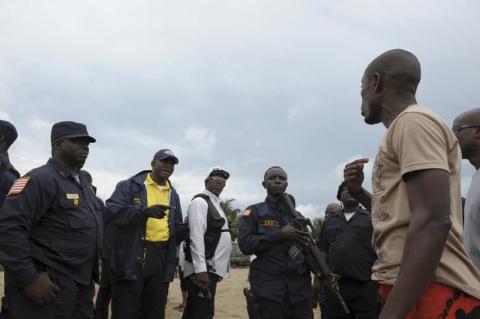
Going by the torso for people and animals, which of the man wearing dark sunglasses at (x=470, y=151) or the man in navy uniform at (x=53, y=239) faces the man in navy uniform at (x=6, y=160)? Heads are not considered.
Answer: the man wearing dark sunglasses

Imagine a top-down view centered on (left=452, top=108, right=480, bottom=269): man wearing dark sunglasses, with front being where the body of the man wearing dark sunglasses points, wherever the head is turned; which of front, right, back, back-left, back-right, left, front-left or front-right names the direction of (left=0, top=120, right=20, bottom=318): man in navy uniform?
front

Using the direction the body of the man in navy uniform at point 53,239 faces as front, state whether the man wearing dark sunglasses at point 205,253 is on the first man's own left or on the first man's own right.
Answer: on the first man's own left

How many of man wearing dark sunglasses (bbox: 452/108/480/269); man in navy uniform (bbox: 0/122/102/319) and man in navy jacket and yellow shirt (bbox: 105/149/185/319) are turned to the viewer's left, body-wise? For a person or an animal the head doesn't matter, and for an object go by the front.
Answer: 1

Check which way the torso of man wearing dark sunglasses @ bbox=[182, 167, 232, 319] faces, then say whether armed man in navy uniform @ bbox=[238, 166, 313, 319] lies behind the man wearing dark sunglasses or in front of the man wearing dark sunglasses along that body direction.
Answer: in front

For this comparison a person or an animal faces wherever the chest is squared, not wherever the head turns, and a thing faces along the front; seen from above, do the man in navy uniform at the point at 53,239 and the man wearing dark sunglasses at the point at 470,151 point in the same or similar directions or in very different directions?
very different directions

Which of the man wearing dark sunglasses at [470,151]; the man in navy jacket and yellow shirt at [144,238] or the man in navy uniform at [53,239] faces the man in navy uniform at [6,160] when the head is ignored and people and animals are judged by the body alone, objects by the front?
the man wearing dark sunglasses

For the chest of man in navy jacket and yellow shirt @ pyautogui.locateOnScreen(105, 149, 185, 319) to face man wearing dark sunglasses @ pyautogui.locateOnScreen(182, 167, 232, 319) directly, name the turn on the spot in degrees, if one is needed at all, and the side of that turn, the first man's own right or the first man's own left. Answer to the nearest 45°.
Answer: approximately 90° to the first man's own left

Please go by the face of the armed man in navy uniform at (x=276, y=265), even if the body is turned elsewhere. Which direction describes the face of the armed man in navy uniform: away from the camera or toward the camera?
toward the camera

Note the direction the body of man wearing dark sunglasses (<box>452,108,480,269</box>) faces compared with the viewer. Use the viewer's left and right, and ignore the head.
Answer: facing to the left of the viewer

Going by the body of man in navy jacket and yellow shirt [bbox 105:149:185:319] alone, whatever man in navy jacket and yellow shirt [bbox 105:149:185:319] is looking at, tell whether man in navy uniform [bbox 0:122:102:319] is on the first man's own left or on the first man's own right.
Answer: on the first man's own right

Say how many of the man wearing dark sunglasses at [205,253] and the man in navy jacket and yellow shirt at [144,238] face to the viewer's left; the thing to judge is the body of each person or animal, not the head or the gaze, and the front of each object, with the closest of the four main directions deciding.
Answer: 0

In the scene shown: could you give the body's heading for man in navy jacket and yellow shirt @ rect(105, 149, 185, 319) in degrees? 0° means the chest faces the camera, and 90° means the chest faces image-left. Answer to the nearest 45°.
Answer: approximately 315°

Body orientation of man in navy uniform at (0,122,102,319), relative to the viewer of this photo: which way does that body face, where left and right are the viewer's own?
facing the viewer and to the right of the viewer
